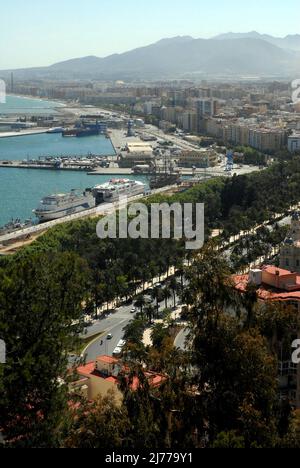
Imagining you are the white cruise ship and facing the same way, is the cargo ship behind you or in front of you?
behind

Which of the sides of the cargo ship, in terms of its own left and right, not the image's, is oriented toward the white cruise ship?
left

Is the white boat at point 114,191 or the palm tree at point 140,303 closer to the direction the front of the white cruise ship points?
the palm tree

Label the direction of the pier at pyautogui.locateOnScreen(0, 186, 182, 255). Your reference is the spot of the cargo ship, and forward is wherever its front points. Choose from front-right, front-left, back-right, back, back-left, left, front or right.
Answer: left

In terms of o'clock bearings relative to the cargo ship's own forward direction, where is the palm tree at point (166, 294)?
The palm tree is roughly at 9 o'clock from the cargo ship.

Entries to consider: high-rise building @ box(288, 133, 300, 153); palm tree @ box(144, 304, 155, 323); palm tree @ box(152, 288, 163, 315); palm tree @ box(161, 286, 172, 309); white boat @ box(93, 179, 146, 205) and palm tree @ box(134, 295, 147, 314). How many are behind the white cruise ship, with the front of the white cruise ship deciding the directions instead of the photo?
2

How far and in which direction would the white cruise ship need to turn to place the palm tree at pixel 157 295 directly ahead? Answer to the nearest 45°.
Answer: approximately 45° to its left

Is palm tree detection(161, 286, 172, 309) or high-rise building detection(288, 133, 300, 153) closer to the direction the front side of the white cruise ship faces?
the palm tree

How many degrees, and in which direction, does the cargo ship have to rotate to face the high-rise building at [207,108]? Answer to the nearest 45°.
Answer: approximately 180°

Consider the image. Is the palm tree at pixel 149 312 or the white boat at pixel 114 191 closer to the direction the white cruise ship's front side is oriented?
the palm tree

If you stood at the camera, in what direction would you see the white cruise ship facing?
facing the viewer and to the left of the viewer

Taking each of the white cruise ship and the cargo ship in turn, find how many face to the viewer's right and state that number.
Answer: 0

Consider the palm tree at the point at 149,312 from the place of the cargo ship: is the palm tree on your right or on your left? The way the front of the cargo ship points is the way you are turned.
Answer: on your left

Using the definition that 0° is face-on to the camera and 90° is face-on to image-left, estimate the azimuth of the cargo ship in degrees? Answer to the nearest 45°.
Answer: approximately 90°

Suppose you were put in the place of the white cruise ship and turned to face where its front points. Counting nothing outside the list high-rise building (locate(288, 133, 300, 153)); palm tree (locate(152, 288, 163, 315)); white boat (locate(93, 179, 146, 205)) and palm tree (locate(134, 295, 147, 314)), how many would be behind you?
2

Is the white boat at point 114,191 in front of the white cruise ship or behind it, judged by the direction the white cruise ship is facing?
behind
